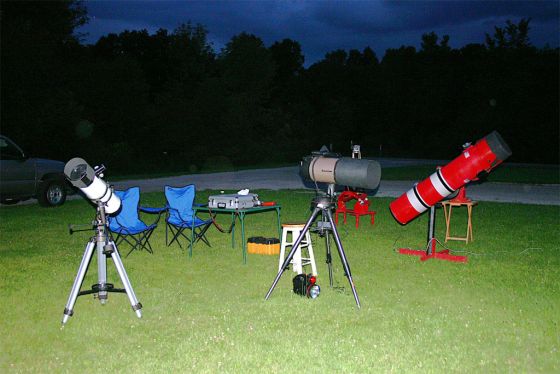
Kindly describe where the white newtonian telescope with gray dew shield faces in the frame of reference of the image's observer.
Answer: facing the viewer and to the left of the viewer

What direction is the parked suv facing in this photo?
to the viewer's right

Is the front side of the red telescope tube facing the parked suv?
no

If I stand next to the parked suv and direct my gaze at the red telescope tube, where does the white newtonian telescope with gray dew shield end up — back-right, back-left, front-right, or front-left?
front-right

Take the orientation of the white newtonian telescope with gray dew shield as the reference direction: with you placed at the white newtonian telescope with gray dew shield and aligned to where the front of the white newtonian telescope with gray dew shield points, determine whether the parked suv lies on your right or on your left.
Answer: on your right

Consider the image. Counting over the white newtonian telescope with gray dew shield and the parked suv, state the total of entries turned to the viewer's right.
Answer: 1

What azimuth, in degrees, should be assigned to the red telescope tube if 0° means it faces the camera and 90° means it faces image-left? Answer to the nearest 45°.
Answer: approximately 270°

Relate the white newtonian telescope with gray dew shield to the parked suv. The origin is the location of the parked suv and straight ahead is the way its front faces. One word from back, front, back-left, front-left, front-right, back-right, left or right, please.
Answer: right

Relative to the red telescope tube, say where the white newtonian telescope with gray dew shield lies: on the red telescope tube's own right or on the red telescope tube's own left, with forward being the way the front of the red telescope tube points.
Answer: on the red telescope tube's own right

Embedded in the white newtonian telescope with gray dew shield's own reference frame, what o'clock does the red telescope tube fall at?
The red telescope tube is roughly at 7 o'clock from the white newtonian telescope with gray dew shield.

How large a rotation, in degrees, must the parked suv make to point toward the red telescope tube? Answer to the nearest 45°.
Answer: approximately 45° to its right

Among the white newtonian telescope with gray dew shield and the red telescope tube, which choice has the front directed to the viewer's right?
the red telescope tube
